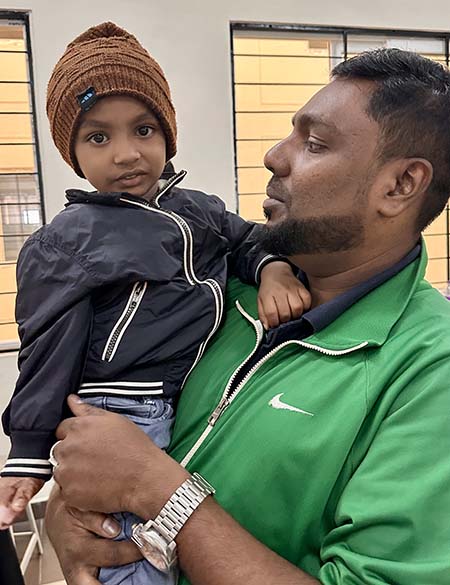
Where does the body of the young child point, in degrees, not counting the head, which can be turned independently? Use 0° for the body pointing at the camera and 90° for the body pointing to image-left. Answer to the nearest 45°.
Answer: approximately 315°

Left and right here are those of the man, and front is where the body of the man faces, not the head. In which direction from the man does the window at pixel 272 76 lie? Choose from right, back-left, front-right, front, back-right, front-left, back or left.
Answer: back-right

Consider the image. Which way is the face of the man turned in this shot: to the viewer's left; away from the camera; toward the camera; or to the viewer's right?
to the viewer's left
